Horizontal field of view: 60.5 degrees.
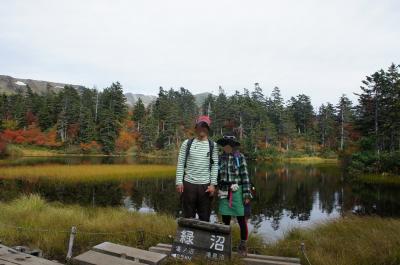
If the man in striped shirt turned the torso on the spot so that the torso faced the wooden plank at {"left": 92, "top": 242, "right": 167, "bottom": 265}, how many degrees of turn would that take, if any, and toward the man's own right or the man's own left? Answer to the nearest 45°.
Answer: approximately 45° to the man's own right

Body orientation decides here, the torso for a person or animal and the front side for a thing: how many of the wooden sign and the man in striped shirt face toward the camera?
2

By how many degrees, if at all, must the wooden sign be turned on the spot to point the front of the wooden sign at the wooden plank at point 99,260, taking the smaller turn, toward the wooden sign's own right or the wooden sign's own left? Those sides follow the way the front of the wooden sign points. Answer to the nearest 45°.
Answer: approximately 45° to the wooden sign's own right

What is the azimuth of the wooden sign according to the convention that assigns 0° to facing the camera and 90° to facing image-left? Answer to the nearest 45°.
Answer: approximately 0°

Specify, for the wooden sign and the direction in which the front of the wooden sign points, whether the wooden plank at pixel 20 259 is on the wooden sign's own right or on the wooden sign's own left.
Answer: on the wooden sign's own right

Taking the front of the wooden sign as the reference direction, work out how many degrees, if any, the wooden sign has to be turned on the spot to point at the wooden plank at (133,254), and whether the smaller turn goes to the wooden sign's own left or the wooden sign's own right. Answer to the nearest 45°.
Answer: approximately 45° to the wooden sign's own right

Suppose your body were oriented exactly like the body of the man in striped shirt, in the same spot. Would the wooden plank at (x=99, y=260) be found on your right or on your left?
on your right

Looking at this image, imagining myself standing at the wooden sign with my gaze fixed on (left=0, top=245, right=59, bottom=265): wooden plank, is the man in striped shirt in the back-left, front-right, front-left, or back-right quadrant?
back-right

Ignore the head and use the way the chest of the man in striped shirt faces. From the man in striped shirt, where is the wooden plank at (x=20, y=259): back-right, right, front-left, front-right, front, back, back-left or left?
front-right
